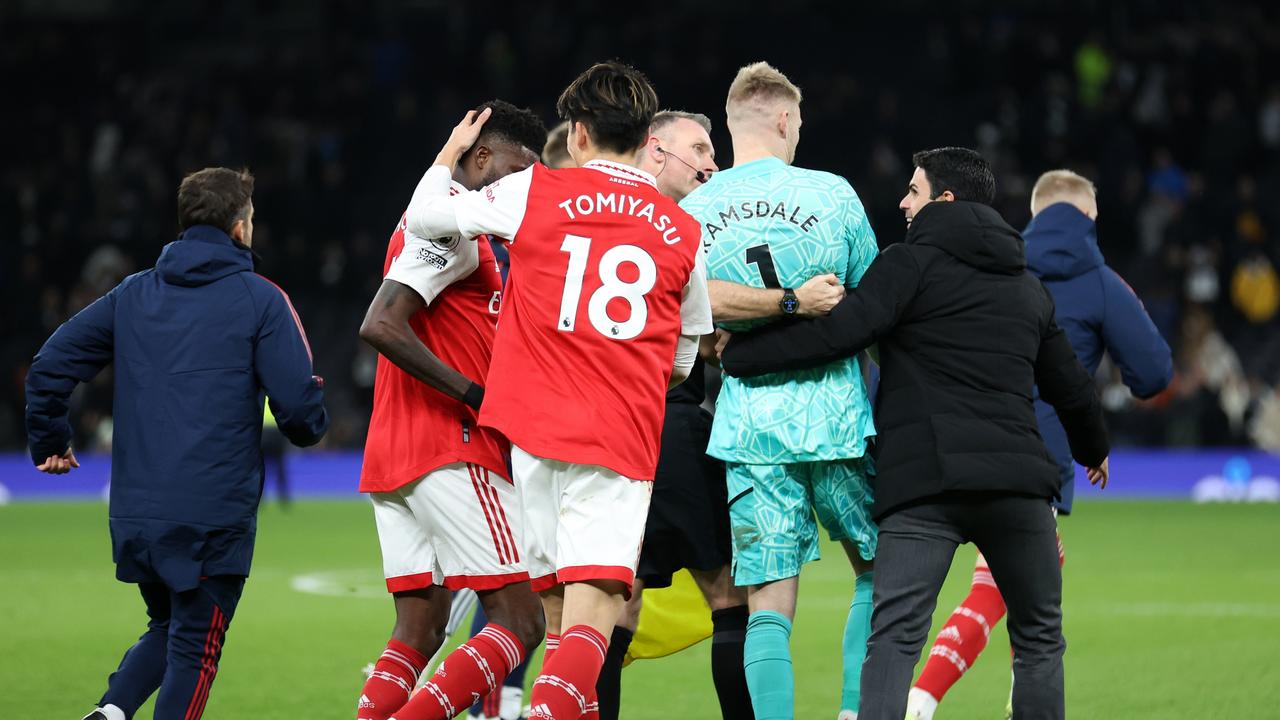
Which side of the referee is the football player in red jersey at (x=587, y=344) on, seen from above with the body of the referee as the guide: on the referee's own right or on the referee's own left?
on the referee's own right

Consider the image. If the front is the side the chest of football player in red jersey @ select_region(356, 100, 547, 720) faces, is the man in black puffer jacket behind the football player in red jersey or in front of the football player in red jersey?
in front

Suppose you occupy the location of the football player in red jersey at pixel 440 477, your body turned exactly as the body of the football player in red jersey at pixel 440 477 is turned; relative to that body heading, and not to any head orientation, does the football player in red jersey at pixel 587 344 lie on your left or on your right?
on your right

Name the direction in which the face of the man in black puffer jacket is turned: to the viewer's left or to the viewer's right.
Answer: to the viewer's left

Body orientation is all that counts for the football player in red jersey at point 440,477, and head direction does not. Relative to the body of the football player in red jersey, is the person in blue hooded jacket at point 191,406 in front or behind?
behind

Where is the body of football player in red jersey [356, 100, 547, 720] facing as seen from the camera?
to the viewer's right

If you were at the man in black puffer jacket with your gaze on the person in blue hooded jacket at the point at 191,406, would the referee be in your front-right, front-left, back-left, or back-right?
front-right

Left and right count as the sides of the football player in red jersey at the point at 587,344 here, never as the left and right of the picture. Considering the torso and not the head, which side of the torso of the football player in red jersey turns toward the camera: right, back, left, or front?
back

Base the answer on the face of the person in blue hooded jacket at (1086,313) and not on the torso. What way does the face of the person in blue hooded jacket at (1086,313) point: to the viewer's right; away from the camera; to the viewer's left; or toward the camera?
away from the camera

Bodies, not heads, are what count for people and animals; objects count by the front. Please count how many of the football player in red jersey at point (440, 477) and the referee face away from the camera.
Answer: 0

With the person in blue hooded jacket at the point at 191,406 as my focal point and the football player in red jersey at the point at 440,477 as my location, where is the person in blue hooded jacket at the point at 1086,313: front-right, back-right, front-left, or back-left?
back-right
